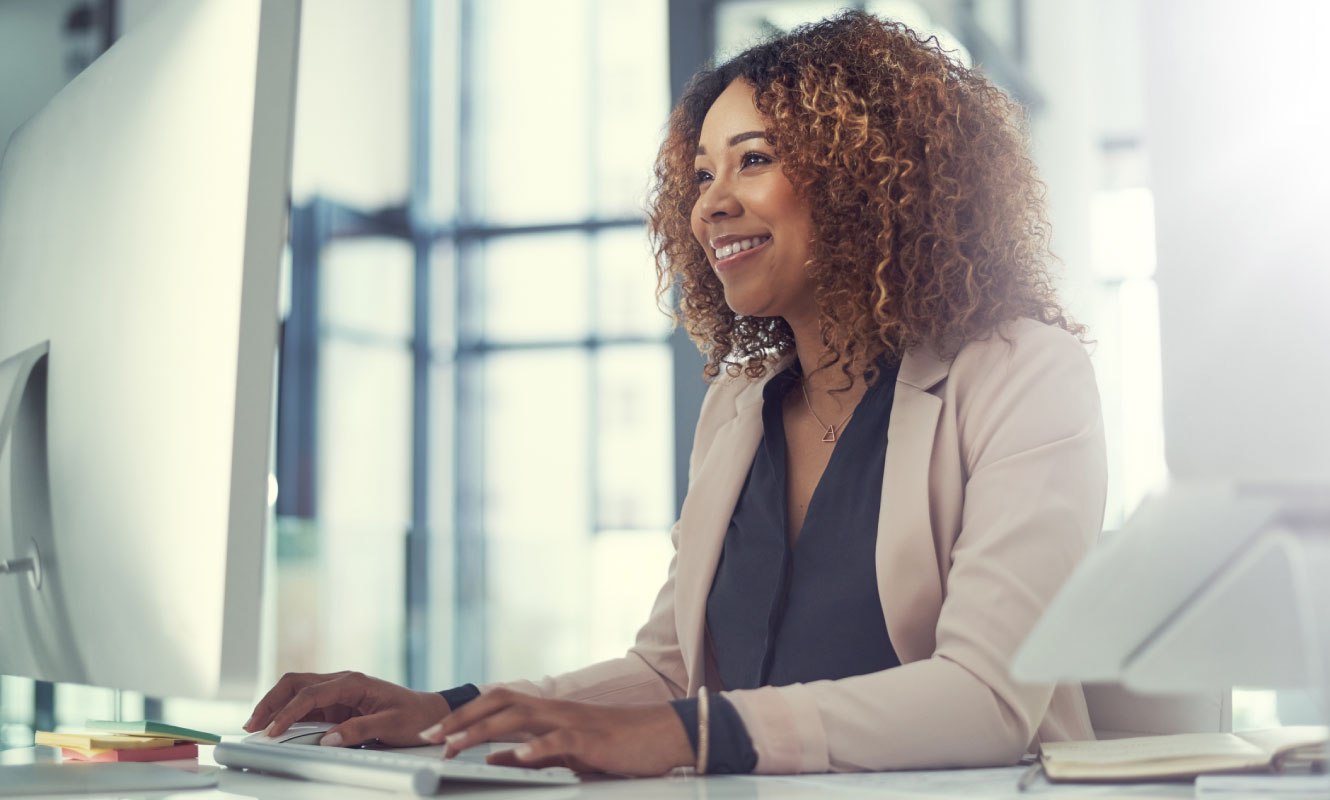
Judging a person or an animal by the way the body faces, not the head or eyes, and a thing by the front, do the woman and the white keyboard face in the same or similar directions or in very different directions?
very different directions

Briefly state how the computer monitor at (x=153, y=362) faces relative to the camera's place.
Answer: facing away from the viewer and to the right of the viewer

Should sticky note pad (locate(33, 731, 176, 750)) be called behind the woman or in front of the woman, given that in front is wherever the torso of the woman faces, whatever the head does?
in front

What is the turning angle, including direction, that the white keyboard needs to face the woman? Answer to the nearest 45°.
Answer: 0° — it already faces them

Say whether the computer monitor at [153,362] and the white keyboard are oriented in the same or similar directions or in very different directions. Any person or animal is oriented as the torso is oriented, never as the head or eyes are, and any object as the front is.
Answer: same or similar directions

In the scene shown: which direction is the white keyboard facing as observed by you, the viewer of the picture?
facing away from the viewer and to the right of the viewer

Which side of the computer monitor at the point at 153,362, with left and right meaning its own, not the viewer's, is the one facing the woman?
front

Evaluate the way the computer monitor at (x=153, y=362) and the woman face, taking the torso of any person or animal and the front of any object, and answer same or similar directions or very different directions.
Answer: very different directions

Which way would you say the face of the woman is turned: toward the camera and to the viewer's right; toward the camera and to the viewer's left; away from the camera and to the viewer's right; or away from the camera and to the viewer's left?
toward the camera and to the viewer's left

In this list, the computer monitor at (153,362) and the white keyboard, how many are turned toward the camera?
0
